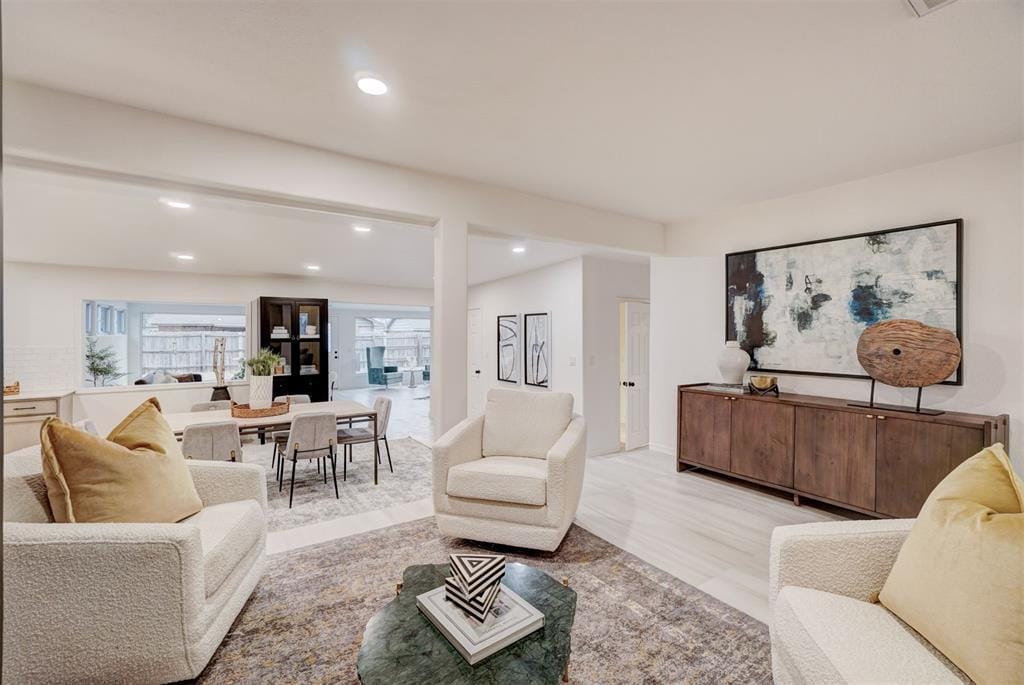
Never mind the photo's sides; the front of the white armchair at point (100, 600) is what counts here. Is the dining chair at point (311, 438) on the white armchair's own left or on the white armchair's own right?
on the white armchair's own left

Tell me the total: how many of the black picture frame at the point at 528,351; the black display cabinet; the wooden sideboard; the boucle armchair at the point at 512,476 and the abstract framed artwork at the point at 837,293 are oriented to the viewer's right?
0

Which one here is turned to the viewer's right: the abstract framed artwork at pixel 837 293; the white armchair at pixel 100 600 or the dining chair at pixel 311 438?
the white armchair

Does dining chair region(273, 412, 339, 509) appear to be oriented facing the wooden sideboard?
no

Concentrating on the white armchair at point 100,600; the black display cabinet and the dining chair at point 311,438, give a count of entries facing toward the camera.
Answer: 1

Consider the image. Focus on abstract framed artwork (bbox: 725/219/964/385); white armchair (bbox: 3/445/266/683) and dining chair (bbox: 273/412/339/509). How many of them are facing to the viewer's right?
1

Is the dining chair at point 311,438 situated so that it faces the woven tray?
yes

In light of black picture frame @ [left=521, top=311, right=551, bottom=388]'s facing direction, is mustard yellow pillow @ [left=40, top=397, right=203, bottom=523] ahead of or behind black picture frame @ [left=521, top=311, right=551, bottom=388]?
ahead

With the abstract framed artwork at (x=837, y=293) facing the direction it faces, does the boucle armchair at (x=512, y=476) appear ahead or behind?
ahead

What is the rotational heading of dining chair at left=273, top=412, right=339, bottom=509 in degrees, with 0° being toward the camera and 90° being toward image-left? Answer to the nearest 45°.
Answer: approximately 135°

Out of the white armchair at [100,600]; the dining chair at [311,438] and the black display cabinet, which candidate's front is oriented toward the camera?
the black display cabinet

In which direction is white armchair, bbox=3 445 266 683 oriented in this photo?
to the viewer's right

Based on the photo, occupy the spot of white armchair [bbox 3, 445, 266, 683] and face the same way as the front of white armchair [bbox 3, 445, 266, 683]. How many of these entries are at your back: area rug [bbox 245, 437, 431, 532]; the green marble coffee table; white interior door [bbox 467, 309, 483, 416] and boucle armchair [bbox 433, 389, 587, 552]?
0

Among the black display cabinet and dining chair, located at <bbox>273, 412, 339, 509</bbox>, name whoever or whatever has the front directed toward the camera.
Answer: the black display cabinet

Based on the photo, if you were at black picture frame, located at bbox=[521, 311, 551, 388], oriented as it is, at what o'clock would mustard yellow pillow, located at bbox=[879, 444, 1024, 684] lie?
The mustard yellow pillow is roughly at 10 o'clock from the black picture frame.

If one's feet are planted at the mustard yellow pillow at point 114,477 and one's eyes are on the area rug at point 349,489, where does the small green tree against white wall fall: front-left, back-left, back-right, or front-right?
front-left

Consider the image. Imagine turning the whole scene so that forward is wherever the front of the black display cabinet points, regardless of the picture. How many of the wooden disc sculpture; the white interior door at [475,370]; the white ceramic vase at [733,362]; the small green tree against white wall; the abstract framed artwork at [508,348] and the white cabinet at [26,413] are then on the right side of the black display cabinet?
2

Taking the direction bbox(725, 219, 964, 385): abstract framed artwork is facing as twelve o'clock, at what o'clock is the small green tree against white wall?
The small green tree against white wall is roughly at 1 o'clock from the abstract framed artwork.

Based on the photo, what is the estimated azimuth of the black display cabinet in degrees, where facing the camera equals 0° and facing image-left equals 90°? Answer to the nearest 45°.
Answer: approximately 0°

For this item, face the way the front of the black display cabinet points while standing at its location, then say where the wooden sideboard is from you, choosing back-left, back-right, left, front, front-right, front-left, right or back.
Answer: front-left

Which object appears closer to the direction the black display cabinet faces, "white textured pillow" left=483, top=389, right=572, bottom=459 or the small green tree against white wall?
the white textured pillow

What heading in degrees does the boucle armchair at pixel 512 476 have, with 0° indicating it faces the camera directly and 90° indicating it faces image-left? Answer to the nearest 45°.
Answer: approximately 45°

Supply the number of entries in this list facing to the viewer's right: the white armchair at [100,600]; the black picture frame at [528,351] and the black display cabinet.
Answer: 1
